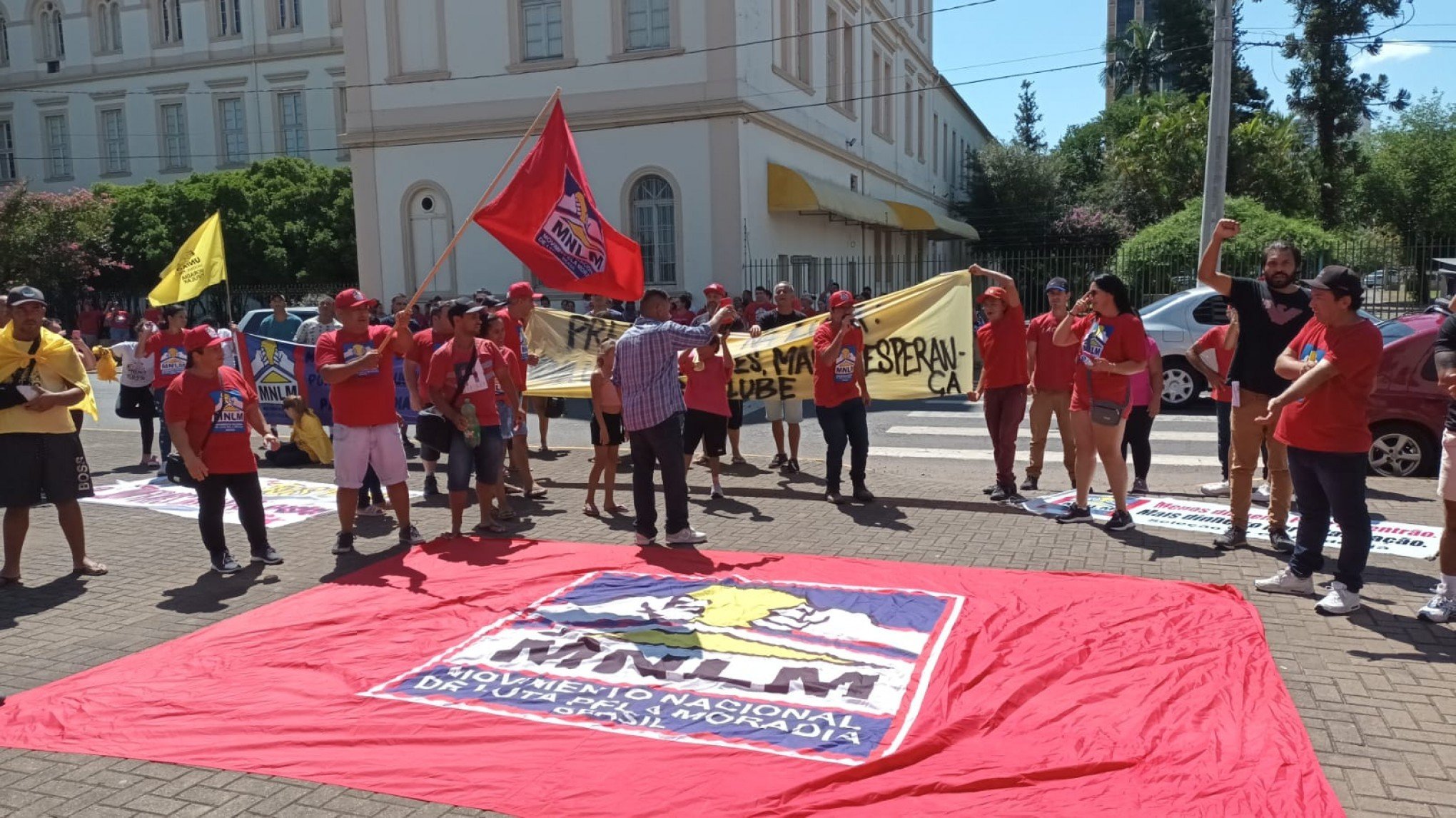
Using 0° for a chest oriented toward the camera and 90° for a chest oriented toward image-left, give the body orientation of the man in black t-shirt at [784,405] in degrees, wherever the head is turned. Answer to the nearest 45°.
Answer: approximately 0°

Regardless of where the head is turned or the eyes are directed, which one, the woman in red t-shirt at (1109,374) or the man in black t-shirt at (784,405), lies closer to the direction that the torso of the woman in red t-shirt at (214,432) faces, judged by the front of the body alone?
the woman in red t-shirt at (1109,374)

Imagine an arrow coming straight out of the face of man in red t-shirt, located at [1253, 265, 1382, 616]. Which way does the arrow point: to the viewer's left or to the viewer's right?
to the viewer's left

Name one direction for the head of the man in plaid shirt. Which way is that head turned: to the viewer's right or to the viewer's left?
to the viewer's right

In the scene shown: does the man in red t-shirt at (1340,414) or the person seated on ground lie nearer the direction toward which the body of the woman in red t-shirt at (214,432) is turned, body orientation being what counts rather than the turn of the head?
the man in red t-shirt

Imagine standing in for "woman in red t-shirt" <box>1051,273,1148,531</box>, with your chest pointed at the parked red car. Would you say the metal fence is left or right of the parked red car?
left

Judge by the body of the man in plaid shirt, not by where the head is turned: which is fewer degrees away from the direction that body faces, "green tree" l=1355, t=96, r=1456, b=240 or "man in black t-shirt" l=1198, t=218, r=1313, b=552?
the green tree

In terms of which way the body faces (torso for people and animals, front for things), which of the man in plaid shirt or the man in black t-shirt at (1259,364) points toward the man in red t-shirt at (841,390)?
the man in plaid shirt

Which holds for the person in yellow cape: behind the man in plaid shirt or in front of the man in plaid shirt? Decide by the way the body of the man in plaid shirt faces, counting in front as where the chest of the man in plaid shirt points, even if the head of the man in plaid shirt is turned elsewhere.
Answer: behind

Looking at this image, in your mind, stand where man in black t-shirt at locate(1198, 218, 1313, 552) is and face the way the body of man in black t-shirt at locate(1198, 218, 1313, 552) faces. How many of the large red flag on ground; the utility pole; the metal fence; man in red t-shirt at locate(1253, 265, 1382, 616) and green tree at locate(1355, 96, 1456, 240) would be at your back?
3

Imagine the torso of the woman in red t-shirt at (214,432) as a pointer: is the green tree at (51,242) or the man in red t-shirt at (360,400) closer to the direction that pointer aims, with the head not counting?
the man in red t-shirt
